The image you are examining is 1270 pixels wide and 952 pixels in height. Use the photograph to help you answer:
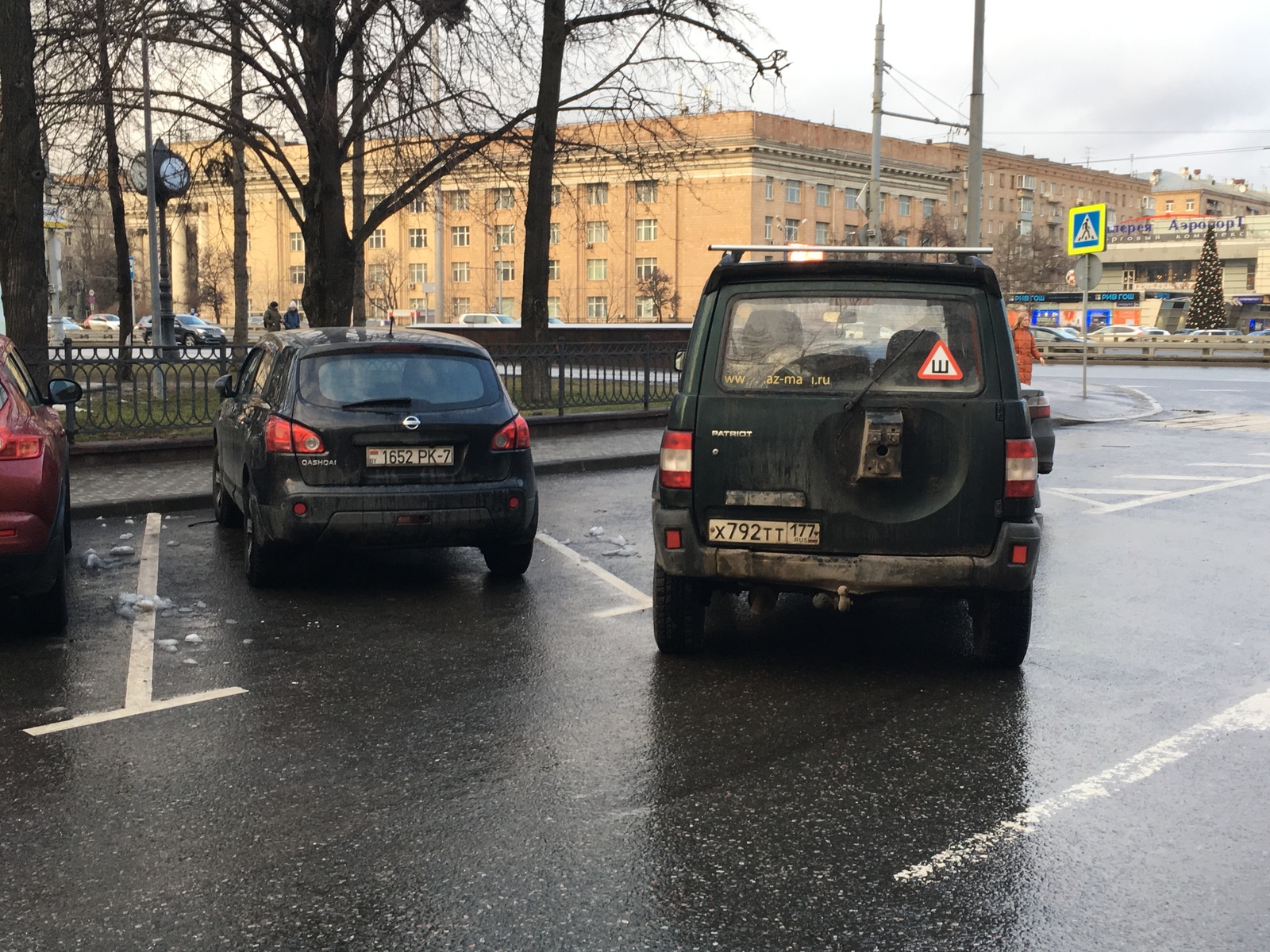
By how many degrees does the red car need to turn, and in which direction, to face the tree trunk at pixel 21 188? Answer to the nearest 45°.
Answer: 0° — it already faces it

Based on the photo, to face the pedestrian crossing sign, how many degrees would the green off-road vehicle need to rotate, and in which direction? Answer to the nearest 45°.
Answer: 0° — it already faces it

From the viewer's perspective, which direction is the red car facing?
away from the camera

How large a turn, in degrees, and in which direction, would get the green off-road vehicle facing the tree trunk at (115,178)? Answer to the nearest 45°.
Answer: approximately 45° to its left

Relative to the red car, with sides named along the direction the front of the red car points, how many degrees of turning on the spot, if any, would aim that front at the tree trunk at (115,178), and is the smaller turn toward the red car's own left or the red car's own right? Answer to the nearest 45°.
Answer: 0° — it already faces it

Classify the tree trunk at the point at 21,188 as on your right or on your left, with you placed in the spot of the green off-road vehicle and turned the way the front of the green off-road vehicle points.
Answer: on your left

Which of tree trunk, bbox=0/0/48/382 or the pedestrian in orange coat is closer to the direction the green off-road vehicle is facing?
the pedestrian in orange coat

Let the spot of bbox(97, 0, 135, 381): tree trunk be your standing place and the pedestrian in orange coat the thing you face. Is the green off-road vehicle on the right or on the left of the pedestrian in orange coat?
right

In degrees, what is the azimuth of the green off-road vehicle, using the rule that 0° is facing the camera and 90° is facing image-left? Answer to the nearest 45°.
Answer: approximately 180°

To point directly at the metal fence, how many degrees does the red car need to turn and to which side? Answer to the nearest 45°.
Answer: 0° — it already faces it

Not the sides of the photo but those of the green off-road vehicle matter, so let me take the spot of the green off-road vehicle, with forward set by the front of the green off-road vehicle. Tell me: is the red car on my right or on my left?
on my left

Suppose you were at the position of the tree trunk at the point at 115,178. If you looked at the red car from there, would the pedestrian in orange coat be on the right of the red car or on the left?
left

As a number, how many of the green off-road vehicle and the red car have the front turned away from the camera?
2
